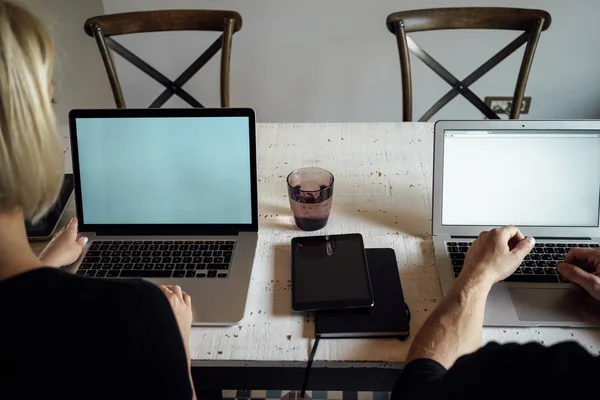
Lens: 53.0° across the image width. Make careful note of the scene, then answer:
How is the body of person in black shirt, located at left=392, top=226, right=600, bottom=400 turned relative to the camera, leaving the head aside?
away from the camera

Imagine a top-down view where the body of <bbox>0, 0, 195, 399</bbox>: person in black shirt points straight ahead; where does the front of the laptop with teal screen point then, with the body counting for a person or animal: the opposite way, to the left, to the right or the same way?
the opposite way

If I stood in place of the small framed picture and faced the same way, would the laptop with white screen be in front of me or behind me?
in front

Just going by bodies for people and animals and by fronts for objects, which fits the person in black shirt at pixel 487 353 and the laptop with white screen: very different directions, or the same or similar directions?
very different directions

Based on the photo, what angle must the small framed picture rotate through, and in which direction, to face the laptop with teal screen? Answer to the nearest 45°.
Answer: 0° — it already faces it

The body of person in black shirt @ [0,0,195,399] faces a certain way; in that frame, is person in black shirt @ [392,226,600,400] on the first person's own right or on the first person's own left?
on the first person's own right

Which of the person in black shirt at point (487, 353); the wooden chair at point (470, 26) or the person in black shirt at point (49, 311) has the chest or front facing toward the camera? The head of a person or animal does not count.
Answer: the wooden chair

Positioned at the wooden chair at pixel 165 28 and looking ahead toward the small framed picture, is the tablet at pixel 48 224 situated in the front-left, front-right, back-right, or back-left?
back-right

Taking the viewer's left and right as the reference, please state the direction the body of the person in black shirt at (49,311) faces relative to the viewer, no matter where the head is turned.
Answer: facing away from the viewer

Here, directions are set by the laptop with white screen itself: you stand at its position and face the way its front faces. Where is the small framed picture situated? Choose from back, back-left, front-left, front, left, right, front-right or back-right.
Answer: back
